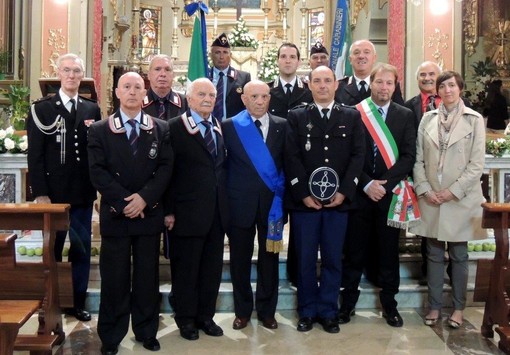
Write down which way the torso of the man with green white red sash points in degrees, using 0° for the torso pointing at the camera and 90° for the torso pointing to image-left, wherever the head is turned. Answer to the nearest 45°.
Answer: approximately 0°

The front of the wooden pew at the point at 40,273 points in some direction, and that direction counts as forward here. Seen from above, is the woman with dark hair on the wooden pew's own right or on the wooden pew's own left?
on the wooden pew's own right

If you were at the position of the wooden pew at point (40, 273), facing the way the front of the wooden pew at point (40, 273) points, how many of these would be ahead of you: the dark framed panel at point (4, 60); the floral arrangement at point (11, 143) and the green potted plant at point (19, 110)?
3

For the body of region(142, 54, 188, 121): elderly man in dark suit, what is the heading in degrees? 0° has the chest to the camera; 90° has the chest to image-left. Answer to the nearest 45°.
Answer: approximately 0°

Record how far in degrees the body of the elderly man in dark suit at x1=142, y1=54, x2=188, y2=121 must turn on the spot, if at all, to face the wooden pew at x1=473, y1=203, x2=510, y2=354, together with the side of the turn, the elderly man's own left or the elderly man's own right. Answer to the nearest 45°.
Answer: approximately 90° to the elderly man's own left

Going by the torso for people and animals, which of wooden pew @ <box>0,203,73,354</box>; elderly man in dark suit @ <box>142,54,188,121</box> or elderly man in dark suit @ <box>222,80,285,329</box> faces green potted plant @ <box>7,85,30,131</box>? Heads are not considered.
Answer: the wooden pew

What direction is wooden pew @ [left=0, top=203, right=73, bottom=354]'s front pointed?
away from the camera

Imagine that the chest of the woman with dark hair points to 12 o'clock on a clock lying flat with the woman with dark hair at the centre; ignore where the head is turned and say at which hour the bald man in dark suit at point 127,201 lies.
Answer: The bald man in dark suit is roughly at 2 o'clock from the woman with dark hair.
